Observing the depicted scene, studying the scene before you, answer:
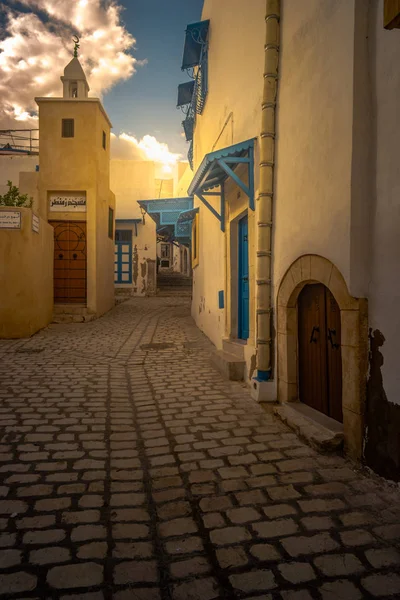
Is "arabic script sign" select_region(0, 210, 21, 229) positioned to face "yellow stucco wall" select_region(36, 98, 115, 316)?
no

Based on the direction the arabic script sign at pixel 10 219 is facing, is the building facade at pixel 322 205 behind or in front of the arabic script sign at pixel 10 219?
in front

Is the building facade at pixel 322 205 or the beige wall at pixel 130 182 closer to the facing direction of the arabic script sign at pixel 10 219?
the building facade

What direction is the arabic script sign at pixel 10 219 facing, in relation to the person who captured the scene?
facing the viewer

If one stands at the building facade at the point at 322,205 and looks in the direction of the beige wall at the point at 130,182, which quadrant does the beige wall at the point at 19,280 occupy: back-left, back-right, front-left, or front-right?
front-left

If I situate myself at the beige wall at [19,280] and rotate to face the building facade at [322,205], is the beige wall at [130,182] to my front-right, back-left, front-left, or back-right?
back-left

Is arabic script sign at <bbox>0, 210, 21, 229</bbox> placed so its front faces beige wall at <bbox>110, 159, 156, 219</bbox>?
no
